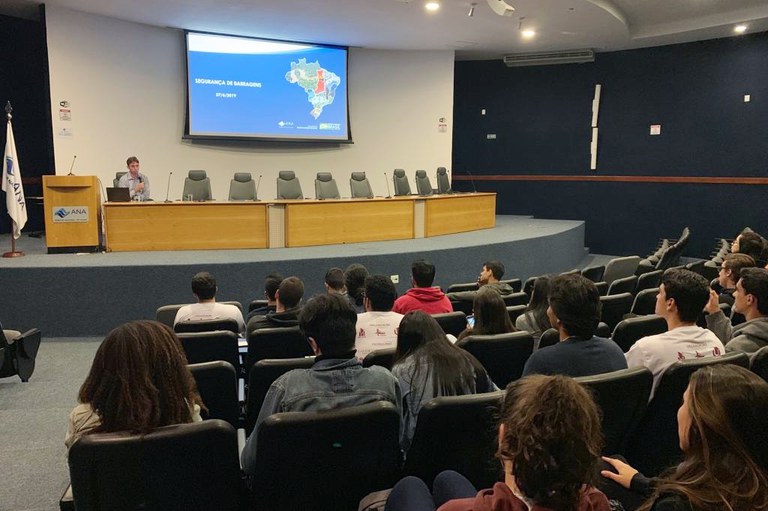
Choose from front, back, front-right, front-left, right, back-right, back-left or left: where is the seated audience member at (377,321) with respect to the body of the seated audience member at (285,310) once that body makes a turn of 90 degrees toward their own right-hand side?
front-right

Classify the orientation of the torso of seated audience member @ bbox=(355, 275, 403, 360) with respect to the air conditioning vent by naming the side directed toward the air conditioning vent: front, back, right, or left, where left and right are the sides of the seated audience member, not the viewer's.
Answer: front

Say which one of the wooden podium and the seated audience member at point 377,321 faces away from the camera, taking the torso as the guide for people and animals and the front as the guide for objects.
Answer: the seated audience member

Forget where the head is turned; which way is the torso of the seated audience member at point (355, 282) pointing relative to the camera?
away from the camera

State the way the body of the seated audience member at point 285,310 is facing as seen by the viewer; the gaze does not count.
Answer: away from the camera

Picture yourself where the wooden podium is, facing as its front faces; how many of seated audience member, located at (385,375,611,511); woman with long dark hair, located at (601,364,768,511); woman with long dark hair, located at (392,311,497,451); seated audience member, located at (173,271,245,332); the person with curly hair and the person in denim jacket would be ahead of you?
6

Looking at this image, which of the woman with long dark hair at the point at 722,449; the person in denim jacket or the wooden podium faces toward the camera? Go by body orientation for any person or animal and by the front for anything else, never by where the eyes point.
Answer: the wooden podium

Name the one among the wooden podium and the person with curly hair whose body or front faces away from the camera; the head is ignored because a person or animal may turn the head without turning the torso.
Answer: the person with curly hair

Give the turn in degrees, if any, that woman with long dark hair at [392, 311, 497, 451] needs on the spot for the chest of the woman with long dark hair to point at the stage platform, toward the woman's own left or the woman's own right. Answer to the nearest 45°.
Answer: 0° — they already face it

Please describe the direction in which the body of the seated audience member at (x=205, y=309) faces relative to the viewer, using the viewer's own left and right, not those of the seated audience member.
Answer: facing away from the viewer

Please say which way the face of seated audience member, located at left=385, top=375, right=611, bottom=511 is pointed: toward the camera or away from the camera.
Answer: away from the camera

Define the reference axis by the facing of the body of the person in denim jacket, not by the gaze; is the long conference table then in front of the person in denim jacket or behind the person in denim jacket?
in front

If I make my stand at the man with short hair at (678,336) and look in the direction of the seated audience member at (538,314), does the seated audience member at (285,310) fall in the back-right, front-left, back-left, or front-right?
front-left

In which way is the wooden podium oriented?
toward the camera

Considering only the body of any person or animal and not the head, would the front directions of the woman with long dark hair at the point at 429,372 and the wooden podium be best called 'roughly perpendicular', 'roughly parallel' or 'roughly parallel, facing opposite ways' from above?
roughly parallel, facing opposite ways

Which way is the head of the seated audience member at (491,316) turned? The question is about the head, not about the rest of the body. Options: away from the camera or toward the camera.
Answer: away from the camera

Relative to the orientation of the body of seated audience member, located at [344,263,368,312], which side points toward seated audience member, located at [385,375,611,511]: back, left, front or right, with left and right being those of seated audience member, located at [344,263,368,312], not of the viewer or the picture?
back

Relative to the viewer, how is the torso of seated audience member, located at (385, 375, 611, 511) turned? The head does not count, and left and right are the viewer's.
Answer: facing away from the viewer and to the left of the viewer
